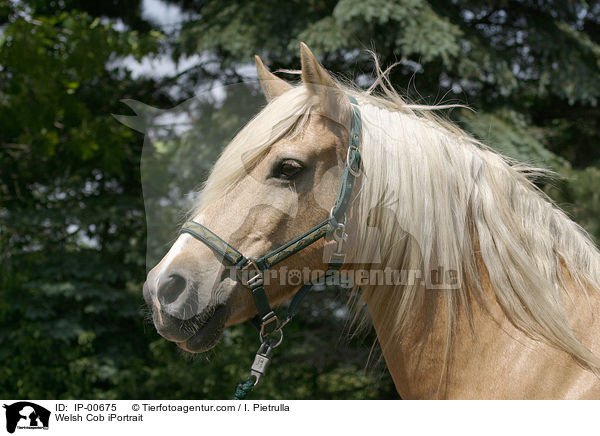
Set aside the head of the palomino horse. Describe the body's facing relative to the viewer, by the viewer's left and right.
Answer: facing to the left of the viewer
